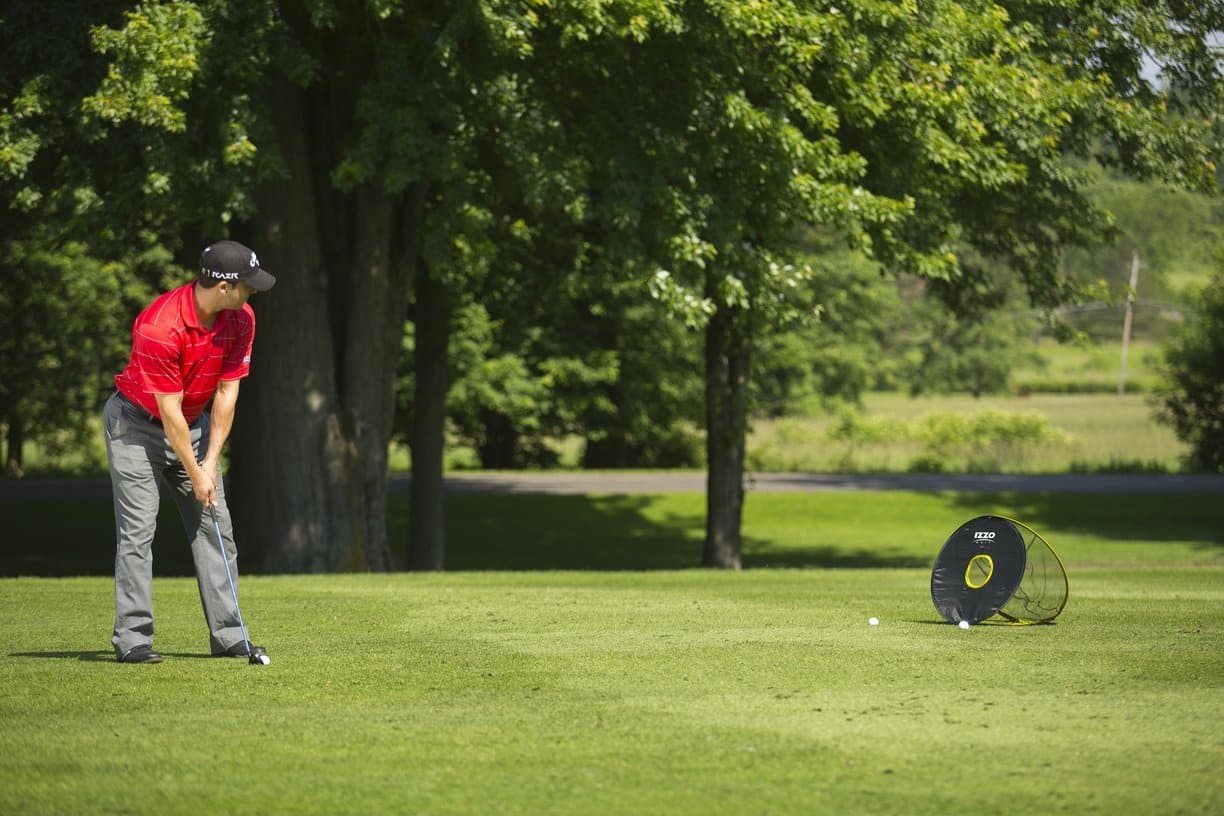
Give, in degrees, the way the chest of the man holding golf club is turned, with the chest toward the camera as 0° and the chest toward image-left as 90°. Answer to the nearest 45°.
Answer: approximately 315°

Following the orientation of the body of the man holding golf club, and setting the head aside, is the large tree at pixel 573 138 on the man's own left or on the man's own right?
on the man's own left
